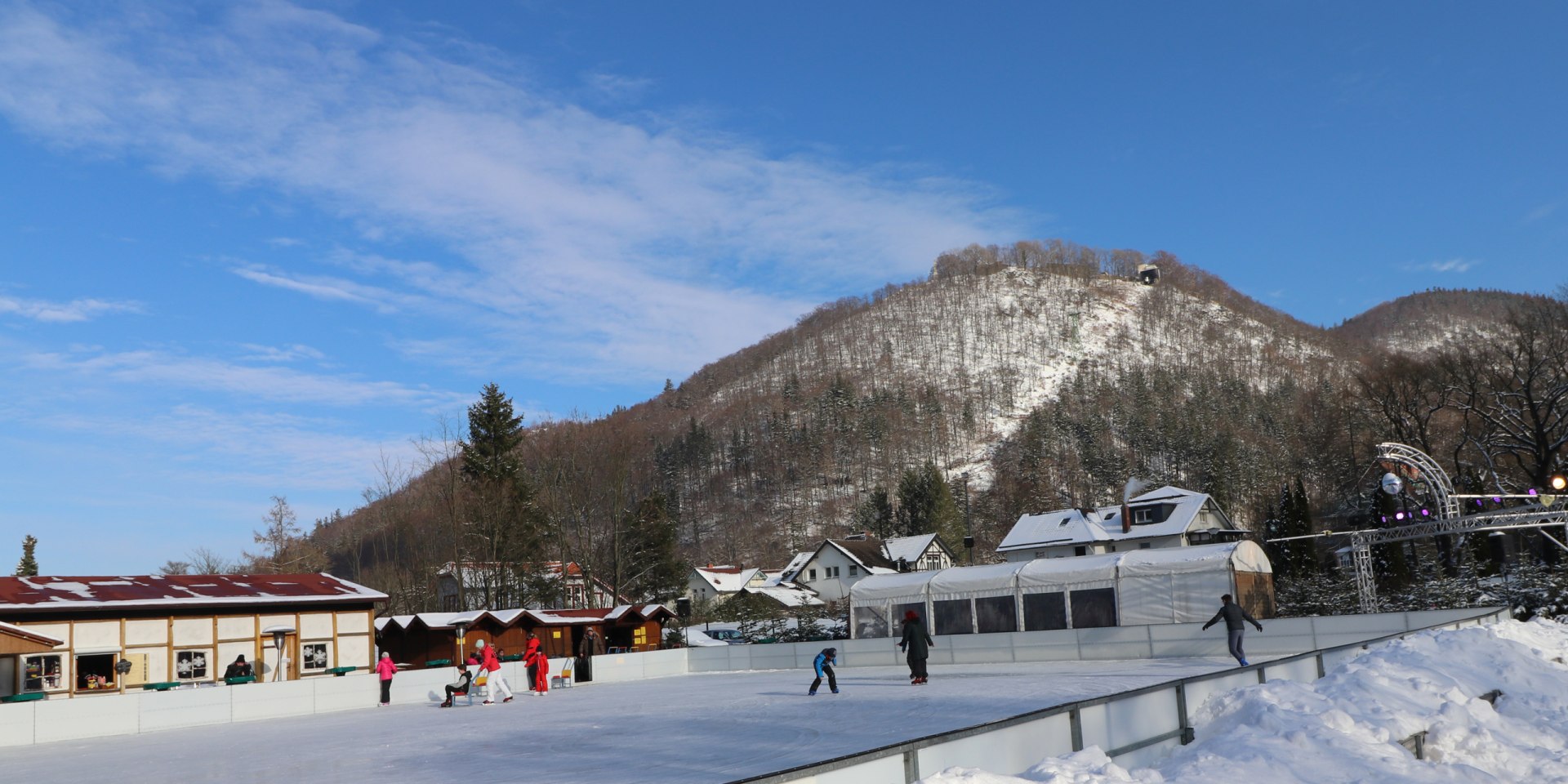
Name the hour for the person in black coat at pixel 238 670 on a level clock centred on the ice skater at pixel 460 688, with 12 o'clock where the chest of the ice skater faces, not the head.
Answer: The person in black coat is roughly at 1 o'clock from the ice skater.

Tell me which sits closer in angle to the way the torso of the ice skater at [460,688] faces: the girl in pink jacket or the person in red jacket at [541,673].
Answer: the girl in pink jacket

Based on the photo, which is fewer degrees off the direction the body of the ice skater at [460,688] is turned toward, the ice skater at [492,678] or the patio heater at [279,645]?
the patio heater

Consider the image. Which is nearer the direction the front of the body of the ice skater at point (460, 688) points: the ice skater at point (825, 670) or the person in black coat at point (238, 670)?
the person in black coat

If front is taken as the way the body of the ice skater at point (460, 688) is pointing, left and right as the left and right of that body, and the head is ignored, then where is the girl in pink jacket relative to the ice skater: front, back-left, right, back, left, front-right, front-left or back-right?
front-right

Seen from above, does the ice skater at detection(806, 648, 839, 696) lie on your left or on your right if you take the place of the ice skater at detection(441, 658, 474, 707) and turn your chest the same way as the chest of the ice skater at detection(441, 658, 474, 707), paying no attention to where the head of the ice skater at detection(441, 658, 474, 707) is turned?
on your left

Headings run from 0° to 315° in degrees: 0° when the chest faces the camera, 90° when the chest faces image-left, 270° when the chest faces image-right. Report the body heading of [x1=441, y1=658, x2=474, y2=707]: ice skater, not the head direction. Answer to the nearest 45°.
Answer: approximately 90°

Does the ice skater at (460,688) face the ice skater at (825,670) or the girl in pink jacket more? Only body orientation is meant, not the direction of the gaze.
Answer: the girl in pink jacket

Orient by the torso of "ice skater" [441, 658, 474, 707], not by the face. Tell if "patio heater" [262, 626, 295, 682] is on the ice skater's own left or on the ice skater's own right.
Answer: on the ice skater's own right

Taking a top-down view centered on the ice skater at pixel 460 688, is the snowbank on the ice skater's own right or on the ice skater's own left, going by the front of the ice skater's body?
on the ice skater's own left

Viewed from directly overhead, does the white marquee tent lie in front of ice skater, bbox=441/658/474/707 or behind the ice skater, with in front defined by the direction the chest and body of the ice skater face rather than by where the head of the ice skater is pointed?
behind

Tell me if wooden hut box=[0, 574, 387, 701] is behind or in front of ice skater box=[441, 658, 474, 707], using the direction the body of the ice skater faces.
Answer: in front
